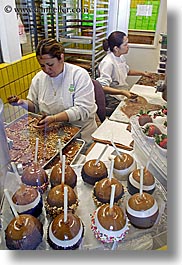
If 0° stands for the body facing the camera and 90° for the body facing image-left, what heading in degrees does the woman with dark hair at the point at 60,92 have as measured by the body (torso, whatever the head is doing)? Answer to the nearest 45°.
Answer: approximately 45°

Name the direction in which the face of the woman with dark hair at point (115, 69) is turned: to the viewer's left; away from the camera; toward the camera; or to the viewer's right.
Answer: to the viewer's right
